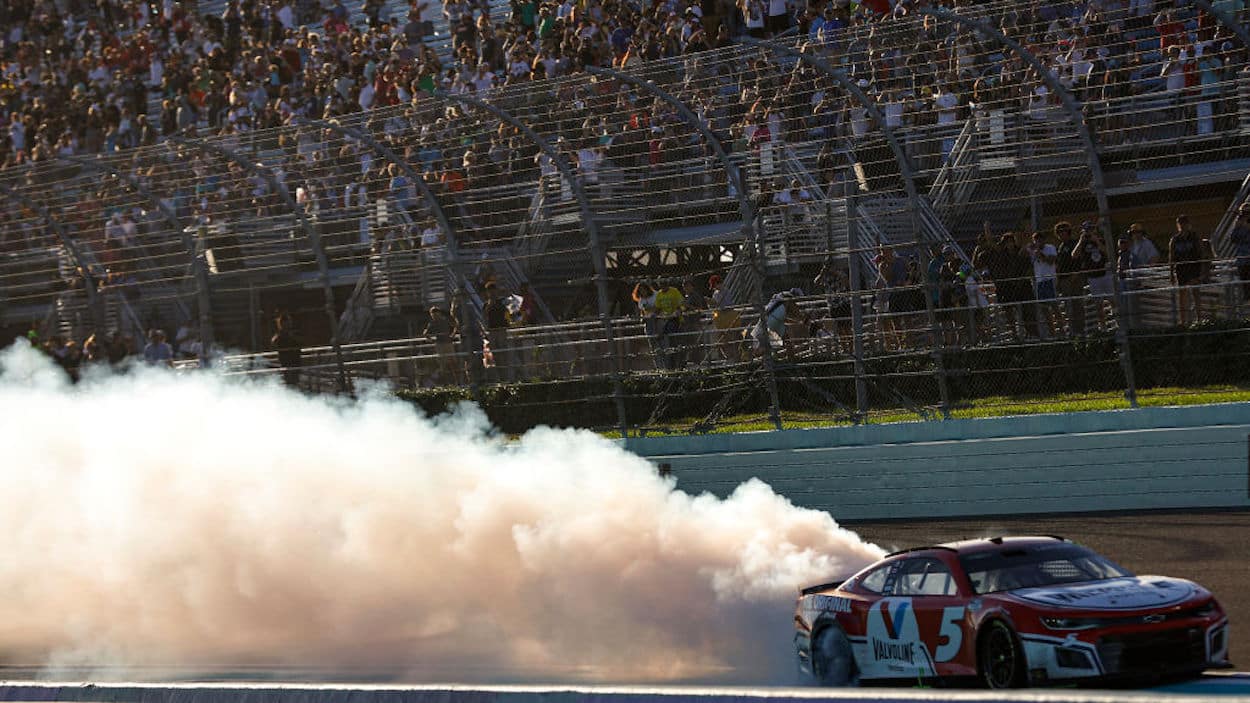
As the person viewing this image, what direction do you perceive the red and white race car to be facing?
facing the viewer and to the right of the viewer

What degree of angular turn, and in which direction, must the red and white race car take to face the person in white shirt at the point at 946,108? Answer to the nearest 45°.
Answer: approximately 135° to its left

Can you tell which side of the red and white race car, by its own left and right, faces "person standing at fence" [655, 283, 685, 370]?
back

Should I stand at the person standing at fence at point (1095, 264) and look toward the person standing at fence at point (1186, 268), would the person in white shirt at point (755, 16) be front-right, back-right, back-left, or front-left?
back-left

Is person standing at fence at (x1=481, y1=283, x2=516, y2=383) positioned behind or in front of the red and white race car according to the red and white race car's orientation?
behind

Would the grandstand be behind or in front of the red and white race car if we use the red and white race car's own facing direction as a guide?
behind

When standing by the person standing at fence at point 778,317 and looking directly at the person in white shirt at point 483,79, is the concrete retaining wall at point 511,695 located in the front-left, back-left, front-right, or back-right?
back-left

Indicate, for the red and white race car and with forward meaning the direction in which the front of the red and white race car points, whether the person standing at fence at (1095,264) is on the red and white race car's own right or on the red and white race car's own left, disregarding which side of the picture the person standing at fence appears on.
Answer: on the red and white race car's own left

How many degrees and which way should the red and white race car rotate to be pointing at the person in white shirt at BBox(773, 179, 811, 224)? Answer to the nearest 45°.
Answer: approximately 135° to its left

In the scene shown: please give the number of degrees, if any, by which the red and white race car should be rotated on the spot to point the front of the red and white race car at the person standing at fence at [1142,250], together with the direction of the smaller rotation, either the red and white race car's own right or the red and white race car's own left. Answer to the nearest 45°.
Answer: approximately 135° to the red and white race car's own left

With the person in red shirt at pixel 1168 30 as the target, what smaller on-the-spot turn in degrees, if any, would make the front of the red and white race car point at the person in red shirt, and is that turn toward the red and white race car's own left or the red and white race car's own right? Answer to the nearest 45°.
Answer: approximately 135° to the red and white race car's own left

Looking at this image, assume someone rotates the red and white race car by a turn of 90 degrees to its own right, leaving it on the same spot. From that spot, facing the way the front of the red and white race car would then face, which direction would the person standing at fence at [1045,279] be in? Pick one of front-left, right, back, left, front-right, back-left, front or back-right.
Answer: back-right

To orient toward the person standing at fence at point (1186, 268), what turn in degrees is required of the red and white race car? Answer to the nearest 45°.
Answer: approximately 135° to its left
